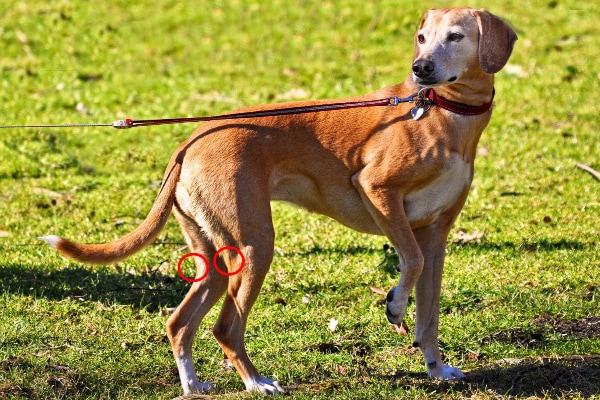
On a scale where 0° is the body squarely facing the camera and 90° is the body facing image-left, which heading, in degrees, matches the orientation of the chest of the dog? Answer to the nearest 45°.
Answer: approximately 270°
